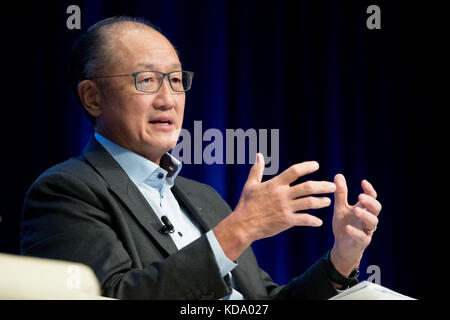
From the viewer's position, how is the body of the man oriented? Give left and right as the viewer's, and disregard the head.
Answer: facing the viewer and to the right of the viewer
